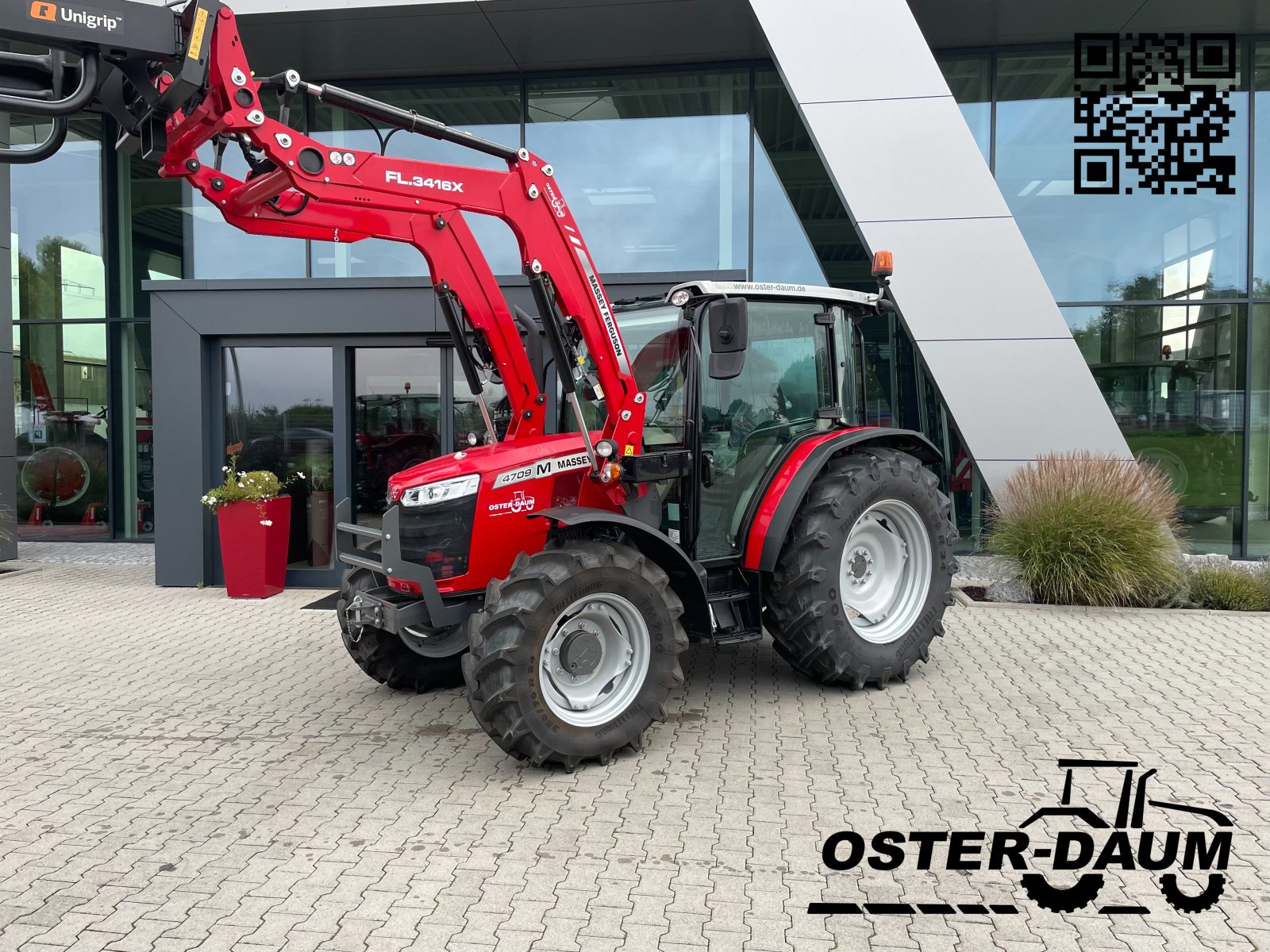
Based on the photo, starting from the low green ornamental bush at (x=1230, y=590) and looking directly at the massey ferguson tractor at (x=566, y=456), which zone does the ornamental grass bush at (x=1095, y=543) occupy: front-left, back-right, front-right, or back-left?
front-right

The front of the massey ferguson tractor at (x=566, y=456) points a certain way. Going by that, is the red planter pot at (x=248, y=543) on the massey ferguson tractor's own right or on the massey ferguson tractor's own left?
on the massey ferguson tractor's own right

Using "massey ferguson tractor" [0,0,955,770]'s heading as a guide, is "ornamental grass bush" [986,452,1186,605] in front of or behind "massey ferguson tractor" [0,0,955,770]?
behind

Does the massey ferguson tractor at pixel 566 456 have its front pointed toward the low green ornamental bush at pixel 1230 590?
no

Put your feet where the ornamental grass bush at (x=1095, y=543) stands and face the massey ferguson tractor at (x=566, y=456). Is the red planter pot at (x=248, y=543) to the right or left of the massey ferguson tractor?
right

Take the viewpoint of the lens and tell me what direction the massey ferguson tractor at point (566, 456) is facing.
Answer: facing the viewer and to the left of the viewer
